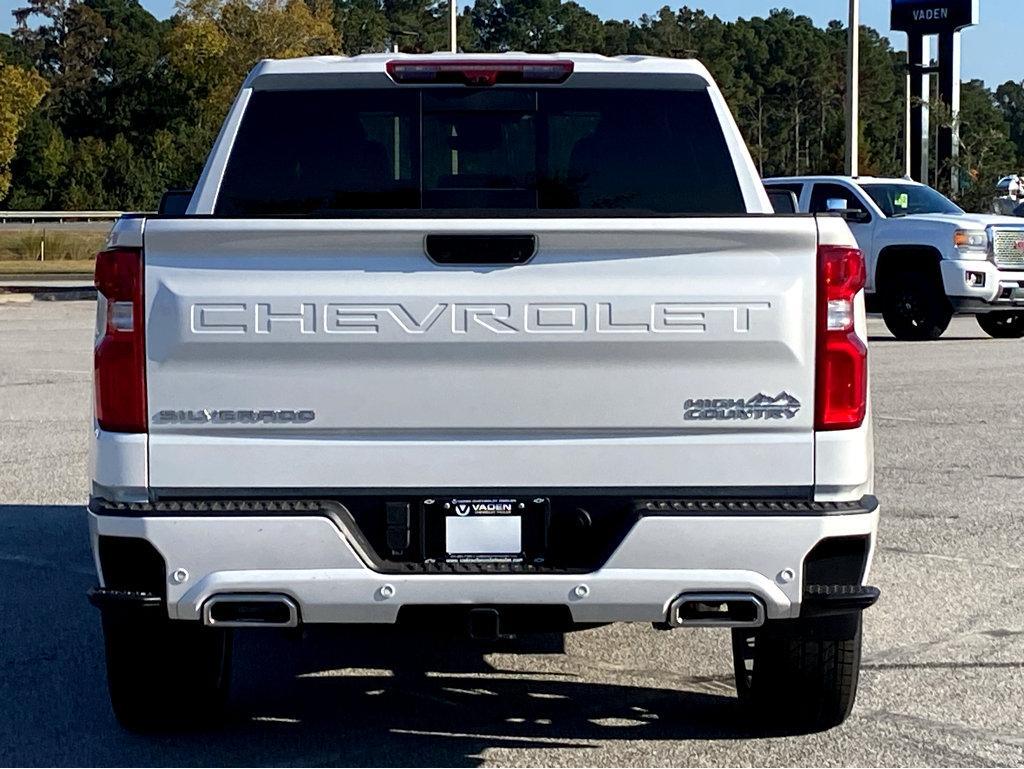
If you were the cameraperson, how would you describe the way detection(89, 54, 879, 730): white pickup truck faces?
facing away from the viewer

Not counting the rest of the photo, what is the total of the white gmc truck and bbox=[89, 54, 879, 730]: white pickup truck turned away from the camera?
1

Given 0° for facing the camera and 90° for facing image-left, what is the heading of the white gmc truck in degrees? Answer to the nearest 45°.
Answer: approximately 315°

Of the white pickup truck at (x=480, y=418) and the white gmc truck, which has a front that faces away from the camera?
the white pickup truck

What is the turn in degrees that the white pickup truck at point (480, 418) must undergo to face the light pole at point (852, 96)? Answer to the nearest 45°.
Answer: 0° — it already faces it

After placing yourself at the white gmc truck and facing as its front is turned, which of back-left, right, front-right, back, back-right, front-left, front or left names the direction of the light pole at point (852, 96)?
back-left
